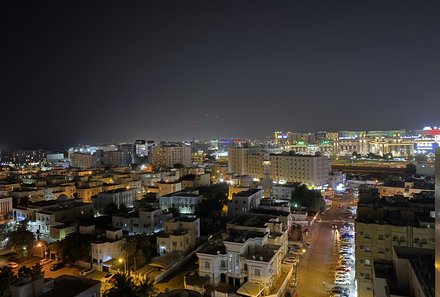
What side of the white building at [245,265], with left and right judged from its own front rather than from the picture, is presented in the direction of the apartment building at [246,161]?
back

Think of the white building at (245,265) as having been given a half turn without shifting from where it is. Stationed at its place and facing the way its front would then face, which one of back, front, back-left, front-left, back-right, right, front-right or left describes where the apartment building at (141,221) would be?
front-left

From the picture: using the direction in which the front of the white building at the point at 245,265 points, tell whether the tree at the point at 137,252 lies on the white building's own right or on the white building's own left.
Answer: on the white building's own right

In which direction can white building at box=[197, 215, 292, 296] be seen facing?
toward the camera

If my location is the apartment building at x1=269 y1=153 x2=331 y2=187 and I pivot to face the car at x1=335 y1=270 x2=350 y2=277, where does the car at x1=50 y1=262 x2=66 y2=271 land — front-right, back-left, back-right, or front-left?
front-right

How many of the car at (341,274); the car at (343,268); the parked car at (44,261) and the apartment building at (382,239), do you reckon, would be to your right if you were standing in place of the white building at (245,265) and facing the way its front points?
1

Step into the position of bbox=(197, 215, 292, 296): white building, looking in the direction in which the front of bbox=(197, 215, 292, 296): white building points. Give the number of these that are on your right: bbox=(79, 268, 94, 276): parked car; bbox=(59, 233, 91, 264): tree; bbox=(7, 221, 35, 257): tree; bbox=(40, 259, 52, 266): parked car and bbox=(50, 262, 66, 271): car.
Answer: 5

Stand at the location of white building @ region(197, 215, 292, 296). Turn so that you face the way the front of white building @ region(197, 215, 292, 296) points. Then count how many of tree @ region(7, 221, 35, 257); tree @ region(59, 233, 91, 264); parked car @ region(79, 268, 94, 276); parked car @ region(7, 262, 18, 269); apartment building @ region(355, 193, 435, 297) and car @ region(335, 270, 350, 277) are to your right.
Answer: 4

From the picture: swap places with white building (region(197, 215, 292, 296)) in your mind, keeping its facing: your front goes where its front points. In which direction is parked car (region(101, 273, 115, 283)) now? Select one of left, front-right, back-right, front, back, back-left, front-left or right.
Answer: right

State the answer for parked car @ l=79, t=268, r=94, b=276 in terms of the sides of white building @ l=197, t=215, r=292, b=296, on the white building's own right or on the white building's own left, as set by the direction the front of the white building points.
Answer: on the white building's own right

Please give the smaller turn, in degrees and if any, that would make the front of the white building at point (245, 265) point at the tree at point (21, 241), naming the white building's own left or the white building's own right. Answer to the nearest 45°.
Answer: approximately 90° to the white building's own right
